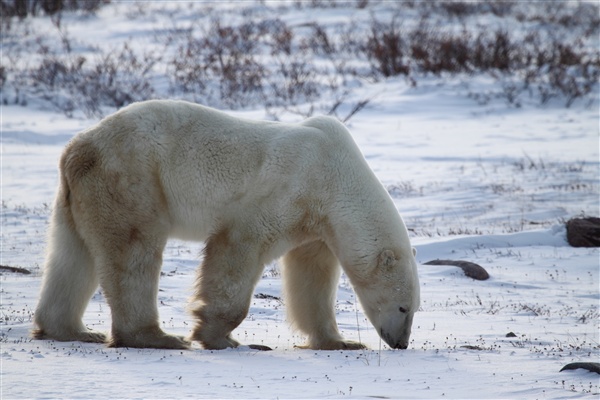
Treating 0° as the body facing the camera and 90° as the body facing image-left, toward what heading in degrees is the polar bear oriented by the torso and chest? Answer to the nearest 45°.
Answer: approximately 270°

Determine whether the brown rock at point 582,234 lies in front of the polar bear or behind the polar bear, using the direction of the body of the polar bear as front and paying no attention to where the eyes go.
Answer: in front
